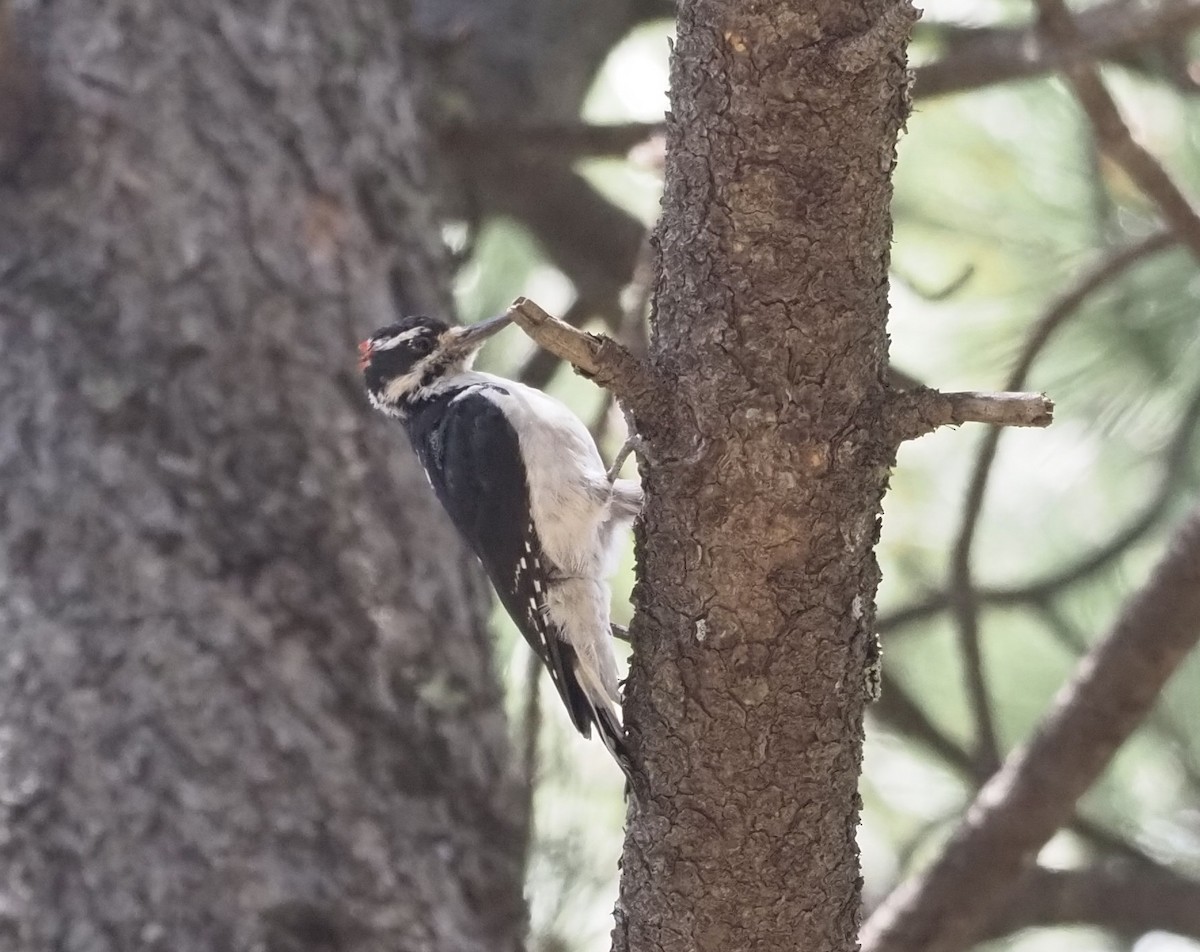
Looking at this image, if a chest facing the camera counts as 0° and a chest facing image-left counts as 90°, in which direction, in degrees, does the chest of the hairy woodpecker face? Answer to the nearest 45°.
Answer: approximately 270°
